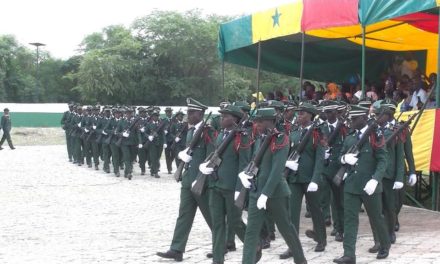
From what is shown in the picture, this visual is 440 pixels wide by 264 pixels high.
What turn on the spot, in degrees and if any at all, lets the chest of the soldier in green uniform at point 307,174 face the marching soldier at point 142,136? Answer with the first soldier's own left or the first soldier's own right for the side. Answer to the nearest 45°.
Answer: approximately 90° to the first soldier's own right

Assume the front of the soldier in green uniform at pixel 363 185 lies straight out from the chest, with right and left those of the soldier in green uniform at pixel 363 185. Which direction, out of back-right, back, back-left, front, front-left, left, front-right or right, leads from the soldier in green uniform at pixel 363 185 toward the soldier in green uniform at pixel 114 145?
right

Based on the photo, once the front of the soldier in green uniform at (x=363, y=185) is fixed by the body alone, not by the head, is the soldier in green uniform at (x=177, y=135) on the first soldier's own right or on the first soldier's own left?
on the first soldier's own right

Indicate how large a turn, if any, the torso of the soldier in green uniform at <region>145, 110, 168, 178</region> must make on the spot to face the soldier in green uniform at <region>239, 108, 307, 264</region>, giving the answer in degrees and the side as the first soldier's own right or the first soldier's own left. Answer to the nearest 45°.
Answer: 0° — they already face them

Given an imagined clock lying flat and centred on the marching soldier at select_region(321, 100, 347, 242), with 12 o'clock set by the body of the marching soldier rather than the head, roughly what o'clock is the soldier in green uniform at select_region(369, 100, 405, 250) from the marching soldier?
The soldier in green uniform is roughly at 8 o'clock from the marching soldier.

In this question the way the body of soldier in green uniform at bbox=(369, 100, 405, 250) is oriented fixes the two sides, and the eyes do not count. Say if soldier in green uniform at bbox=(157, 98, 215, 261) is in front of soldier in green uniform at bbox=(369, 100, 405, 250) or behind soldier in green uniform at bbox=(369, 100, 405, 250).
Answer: in front

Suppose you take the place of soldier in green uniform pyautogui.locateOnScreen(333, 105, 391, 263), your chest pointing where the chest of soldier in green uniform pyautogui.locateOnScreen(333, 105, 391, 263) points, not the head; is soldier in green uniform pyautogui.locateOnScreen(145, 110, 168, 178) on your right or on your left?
on your right

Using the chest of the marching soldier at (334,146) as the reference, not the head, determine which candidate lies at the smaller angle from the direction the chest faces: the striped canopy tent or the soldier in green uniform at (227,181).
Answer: the soldier in green uniform

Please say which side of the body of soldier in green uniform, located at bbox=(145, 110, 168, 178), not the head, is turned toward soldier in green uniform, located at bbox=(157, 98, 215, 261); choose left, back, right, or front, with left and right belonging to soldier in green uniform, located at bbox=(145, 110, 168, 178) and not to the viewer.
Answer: front

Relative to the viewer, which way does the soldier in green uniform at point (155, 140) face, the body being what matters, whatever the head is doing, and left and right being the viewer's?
facing the viewer

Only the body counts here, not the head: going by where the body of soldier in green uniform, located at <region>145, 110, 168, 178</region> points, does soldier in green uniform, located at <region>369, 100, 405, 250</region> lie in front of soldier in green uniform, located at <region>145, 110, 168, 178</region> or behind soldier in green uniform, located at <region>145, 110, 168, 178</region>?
in front

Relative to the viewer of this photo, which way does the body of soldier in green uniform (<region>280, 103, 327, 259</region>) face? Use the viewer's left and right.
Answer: facing the viewer and to the left of the viewer
